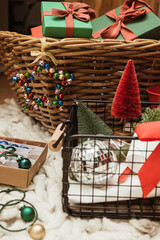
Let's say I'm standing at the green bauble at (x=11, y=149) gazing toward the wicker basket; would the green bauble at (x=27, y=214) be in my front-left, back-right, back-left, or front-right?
back-right

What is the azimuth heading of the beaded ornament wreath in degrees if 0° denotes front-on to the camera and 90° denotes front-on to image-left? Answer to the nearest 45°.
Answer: approximately 0°
